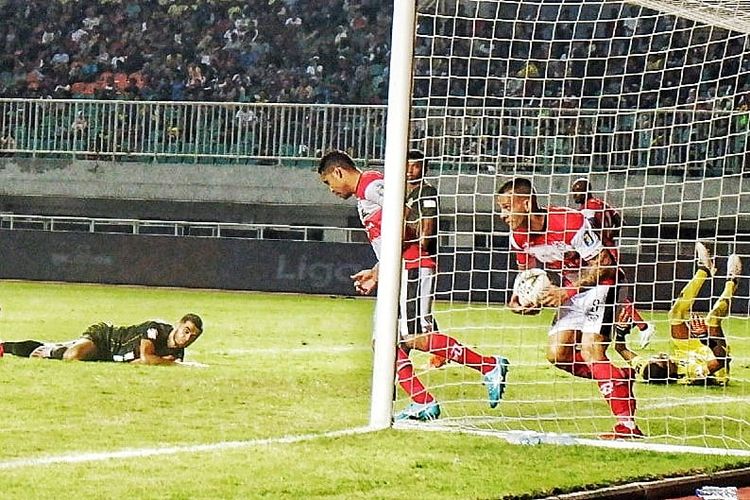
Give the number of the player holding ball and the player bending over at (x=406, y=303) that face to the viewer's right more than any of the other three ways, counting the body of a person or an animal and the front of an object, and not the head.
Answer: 0

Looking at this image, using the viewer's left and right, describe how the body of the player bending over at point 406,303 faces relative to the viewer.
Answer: facing to the left of the viewer

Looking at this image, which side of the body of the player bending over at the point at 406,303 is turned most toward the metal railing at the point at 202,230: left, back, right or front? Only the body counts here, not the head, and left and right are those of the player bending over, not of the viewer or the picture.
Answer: right

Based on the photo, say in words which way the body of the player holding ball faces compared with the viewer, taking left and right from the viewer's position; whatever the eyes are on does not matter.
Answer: facing the viewer and to the left of the viewer

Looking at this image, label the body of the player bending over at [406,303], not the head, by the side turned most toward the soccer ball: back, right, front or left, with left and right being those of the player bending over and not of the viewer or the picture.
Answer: back

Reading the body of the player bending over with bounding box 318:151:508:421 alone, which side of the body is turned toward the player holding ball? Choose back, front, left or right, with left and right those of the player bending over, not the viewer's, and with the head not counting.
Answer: back

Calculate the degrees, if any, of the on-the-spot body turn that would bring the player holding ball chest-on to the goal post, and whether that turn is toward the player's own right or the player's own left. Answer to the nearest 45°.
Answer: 0° — they already face it

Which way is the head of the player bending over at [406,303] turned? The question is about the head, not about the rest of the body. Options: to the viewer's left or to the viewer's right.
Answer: to the viewer's left

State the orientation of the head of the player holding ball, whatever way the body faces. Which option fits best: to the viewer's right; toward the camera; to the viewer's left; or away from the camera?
to the viewer's left
